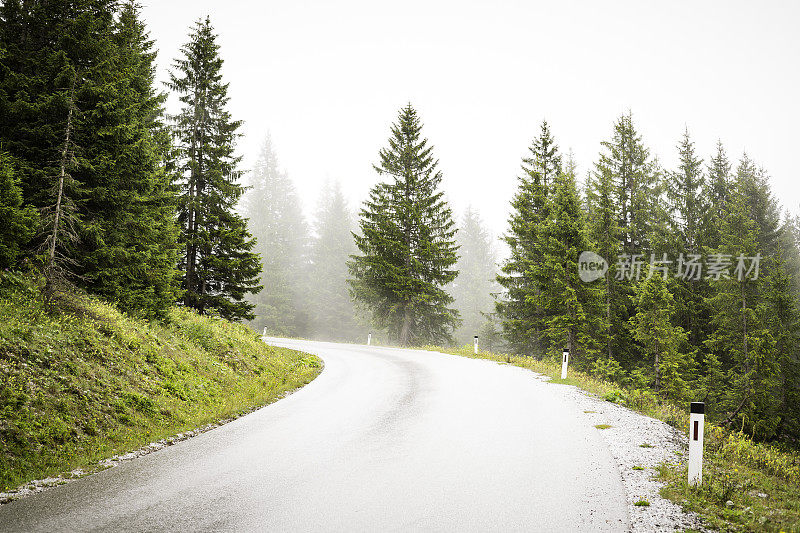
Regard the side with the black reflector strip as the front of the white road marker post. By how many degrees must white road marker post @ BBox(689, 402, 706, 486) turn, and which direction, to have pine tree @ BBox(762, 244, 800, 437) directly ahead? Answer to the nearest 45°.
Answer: approximately 180°

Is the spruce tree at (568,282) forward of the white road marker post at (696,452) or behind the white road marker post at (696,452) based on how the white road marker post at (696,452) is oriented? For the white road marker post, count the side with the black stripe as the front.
behind

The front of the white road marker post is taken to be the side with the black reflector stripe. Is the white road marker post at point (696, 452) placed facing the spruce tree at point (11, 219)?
no

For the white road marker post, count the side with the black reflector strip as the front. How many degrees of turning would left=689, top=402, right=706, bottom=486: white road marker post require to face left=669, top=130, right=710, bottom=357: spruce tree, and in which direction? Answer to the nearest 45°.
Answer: approximately 180°

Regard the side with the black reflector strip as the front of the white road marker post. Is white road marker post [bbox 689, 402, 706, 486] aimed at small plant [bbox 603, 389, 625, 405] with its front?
no

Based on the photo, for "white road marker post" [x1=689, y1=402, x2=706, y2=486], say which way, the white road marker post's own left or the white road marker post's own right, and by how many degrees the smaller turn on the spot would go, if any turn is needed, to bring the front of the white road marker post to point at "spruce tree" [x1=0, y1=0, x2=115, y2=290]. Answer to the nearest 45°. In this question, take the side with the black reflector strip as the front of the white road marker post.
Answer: approximately 90° to the white road marker post's own right

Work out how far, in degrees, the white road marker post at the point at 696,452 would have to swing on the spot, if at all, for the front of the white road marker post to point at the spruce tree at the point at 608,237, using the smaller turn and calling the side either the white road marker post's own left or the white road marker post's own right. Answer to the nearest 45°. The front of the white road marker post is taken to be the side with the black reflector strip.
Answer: approximately 180°

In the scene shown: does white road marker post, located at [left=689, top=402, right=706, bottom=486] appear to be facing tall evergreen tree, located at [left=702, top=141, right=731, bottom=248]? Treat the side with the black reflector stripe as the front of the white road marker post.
no

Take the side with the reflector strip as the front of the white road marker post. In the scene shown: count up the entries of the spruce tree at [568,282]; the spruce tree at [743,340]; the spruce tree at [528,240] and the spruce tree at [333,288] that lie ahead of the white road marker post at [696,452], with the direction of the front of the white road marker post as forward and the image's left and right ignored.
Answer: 0

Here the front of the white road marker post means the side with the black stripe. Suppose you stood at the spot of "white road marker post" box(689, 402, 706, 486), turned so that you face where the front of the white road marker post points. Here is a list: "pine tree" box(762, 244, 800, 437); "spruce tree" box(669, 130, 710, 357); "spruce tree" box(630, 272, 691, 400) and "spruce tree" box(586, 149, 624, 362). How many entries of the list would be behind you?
4

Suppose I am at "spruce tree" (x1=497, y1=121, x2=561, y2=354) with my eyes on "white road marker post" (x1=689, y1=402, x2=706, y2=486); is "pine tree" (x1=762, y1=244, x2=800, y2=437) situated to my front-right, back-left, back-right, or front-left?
front-left

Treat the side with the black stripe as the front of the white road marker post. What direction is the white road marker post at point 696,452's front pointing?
toward the camera

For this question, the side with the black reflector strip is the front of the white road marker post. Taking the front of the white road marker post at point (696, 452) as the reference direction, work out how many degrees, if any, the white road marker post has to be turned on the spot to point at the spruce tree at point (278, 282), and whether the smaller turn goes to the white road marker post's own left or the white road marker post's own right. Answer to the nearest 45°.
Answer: approximately 135° to the white road marker post's own right
